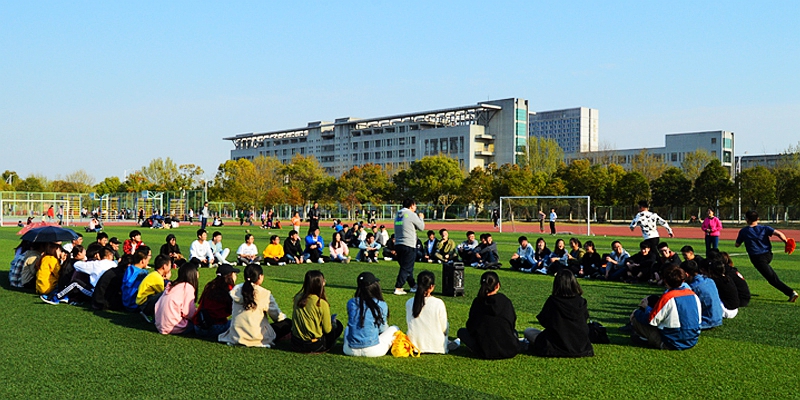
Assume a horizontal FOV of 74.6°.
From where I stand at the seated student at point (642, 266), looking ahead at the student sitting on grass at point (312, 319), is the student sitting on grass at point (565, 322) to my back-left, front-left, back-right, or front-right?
front-left

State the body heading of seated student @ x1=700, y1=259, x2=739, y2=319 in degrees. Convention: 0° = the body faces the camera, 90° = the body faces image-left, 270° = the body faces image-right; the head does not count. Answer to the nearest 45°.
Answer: approximately 135°

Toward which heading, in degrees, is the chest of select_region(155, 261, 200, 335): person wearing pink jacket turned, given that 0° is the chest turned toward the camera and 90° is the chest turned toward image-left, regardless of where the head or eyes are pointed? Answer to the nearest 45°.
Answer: approximately 225°

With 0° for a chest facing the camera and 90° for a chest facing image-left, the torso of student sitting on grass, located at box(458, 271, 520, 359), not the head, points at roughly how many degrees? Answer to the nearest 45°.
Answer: approximately 180°

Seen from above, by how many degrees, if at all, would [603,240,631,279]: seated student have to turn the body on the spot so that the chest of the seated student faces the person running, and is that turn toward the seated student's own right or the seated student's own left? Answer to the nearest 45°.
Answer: approximately 90° to the seated student's own left

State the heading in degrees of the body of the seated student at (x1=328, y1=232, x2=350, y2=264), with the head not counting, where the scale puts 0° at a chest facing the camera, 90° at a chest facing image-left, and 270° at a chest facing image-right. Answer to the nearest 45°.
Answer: approximately 0°

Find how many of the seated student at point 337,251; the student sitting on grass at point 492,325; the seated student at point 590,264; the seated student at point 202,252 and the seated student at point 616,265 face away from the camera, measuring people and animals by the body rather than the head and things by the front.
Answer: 1

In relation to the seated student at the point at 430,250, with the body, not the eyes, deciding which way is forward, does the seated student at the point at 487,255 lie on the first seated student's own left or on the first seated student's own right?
on the first seated student's own left

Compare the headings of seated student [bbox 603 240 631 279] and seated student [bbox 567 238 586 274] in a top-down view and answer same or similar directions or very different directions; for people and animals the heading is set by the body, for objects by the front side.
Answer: same or similar directions

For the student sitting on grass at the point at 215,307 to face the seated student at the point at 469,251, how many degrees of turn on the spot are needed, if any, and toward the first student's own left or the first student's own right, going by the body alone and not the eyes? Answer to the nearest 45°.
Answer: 0° — they already face them

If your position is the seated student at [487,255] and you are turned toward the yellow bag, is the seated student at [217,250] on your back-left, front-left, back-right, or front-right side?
front-right

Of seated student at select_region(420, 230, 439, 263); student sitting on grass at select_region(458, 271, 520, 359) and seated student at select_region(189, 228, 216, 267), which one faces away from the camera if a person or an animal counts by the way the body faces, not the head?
the student sitting on grass

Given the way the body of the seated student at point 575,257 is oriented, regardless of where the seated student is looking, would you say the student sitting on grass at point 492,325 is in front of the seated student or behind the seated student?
in front

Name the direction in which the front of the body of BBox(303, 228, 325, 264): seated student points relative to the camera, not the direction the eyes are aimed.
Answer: toward the camera

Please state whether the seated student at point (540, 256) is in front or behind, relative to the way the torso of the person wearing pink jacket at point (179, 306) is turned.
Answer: in front

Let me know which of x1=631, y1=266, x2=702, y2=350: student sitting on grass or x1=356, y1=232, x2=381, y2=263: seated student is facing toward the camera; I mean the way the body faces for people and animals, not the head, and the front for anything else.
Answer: the seated student

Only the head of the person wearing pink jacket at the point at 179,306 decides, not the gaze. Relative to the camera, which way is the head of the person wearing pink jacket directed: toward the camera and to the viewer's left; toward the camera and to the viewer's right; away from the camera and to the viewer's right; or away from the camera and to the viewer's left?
away from the camera and to the viewer's right

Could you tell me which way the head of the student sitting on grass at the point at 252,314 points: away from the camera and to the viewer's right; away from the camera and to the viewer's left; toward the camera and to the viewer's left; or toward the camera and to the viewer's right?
away from the camera and to the viewer's right
